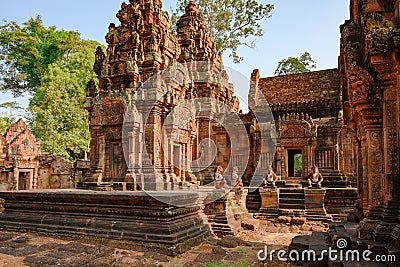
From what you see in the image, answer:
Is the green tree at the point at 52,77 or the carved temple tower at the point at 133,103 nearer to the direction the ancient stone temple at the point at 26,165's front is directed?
the carved temple tower

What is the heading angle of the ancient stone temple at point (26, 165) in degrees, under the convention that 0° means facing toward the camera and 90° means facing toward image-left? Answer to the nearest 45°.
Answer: approximately 0°

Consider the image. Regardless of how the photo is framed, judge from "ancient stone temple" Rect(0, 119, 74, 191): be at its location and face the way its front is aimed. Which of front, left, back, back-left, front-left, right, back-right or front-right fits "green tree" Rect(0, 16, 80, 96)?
back

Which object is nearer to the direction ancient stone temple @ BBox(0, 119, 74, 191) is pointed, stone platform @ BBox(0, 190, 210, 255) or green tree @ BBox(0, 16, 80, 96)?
the stone platform

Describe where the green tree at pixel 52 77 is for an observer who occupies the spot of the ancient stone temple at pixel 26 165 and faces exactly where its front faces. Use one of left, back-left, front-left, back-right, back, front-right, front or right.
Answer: back

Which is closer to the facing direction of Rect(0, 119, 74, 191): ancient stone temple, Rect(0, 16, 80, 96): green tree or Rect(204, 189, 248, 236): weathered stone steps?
the weathered stone steps

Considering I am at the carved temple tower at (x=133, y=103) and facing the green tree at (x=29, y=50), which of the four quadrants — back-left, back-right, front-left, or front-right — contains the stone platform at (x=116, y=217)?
back-left

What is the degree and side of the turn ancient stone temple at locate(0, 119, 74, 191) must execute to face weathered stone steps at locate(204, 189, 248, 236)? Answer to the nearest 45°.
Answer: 0° — it already faces it

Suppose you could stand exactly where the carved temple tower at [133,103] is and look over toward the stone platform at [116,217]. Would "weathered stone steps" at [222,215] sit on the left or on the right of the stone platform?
left
